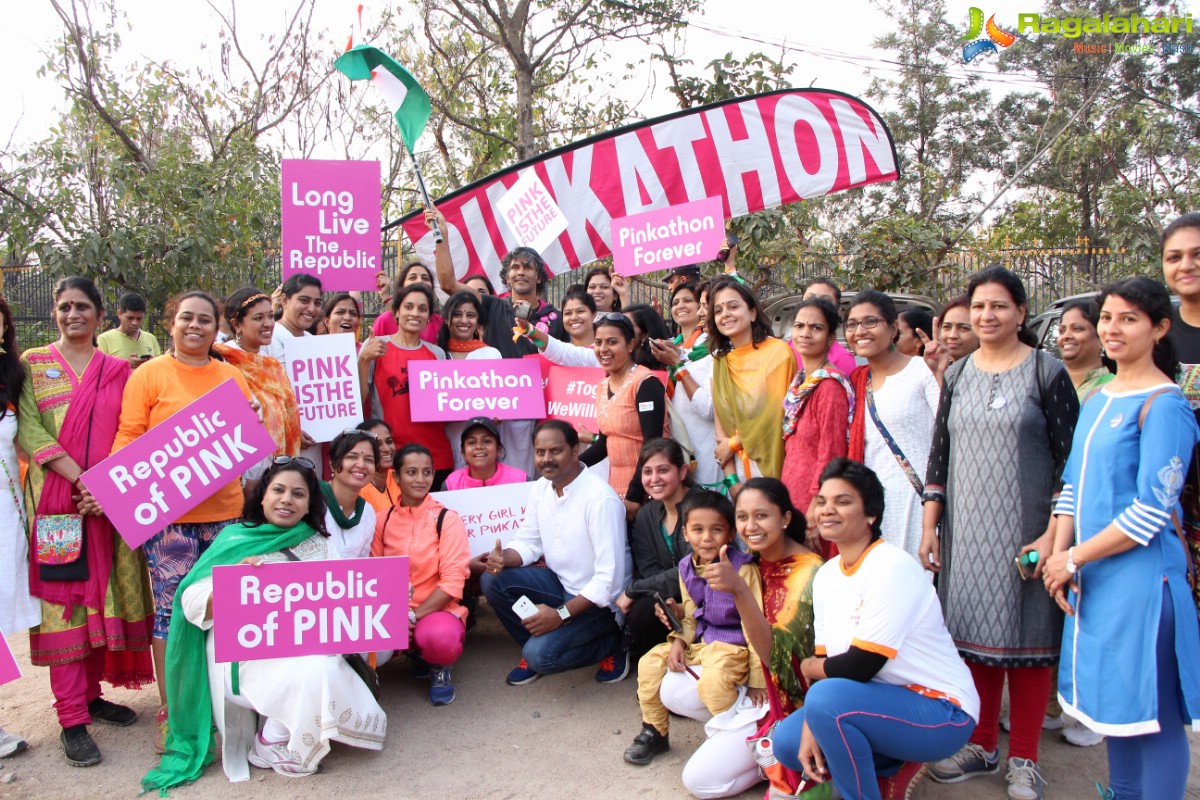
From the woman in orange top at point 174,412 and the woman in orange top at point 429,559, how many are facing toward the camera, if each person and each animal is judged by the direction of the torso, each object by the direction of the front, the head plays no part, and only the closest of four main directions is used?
2

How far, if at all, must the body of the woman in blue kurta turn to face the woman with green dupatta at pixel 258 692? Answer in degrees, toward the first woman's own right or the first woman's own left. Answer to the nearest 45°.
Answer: approximately 45° to the first woman's own right

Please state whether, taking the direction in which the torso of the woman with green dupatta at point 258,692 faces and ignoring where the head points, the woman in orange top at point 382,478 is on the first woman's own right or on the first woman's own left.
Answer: on the first woman's own left

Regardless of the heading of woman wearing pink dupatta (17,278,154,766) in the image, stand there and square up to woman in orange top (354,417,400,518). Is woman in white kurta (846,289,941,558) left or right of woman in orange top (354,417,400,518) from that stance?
right

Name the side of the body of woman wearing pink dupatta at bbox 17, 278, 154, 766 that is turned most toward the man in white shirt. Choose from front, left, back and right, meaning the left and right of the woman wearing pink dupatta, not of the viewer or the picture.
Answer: left

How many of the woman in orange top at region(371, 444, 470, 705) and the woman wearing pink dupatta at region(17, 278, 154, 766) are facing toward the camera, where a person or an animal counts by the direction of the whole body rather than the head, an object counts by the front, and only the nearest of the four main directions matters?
2
